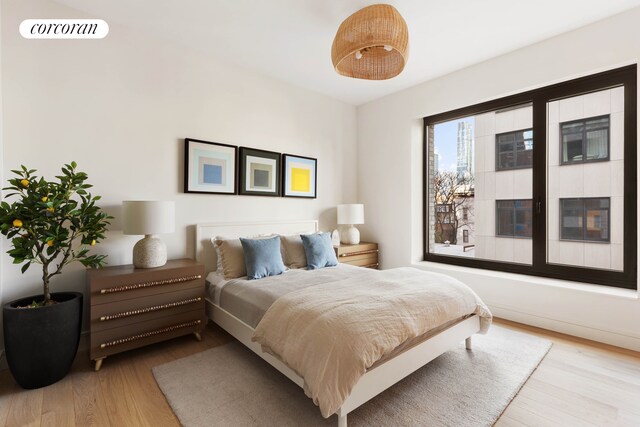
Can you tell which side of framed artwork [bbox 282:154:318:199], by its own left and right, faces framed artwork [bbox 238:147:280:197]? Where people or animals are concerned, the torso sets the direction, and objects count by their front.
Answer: right

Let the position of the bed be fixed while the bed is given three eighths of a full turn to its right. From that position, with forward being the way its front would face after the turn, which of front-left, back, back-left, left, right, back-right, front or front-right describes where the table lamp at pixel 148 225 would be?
front

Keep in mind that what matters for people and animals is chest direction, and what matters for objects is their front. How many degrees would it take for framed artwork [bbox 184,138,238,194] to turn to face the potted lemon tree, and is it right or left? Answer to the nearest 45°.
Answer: approximately 90° to its right

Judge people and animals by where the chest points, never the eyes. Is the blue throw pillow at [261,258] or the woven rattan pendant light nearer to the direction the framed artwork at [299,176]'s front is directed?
the woven rattan pendant light

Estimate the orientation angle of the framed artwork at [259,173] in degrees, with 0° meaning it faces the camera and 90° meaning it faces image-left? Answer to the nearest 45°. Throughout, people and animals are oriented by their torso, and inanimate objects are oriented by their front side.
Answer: approximately 315°
